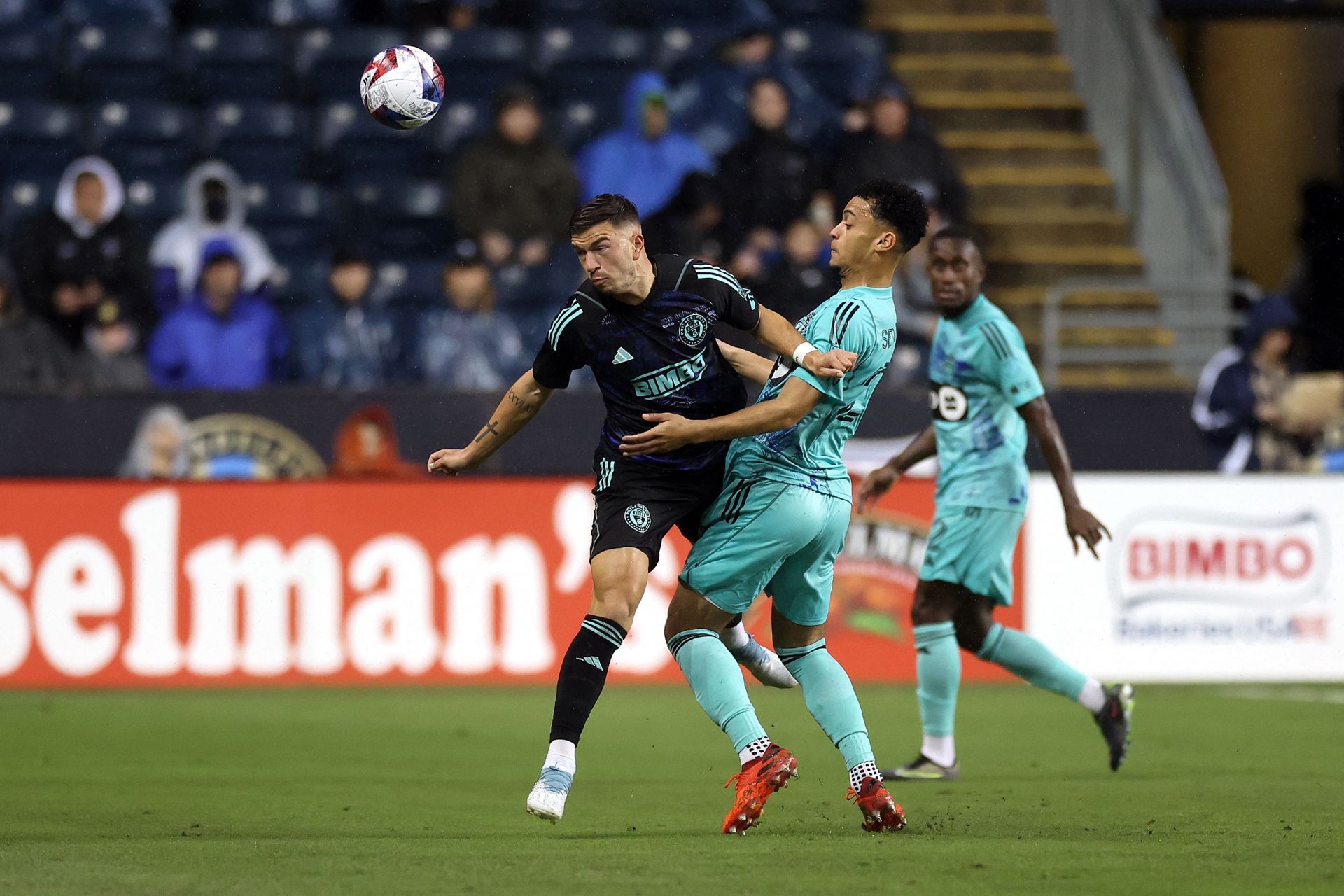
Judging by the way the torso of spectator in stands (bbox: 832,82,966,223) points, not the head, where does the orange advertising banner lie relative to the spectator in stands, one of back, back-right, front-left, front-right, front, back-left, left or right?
front-right

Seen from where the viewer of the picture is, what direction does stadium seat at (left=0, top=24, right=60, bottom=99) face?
facing the viewer

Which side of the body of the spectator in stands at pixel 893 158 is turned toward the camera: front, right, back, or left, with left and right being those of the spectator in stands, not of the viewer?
front

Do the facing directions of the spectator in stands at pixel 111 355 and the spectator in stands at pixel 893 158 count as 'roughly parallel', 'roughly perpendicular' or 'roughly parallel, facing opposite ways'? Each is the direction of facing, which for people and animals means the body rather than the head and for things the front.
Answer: roughly parallel

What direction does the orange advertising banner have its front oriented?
toward the camera

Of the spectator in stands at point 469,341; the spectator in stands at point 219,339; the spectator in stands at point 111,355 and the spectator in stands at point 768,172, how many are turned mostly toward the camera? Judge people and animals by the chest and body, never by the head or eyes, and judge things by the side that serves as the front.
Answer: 4

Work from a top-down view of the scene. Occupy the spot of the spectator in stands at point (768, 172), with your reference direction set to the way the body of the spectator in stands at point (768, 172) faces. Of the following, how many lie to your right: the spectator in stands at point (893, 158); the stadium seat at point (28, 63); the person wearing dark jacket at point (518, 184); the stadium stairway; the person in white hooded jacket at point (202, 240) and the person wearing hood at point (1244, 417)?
3

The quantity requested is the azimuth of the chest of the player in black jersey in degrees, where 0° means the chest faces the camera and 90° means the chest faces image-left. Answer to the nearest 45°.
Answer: approximately 0°

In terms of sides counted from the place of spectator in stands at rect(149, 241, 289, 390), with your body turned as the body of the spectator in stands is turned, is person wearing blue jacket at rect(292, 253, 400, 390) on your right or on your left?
on your left

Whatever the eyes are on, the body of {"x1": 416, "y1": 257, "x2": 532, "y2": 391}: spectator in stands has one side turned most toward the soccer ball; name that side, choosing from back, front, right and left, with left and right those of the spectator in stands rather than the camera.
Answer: front

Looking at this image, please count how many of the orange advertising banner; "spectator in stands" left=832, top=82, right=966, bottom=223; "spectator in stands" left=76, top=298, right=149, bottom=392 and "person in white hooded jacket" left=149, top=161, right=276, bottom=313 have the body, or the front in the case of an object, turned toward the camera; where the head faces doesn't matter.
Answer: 4

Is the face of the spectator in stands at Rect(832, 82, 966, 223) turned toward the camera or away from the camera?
toward the camera

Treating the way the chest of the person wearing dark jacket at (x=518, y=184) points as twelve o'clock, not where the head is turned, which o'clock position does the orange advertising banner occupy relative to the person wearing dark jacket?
The orange advertising banner is roughly at 1 o'clock from the person wearing dark jacket.

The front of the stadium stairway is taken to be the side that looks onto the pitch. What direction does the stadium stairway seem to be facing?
toward the camera

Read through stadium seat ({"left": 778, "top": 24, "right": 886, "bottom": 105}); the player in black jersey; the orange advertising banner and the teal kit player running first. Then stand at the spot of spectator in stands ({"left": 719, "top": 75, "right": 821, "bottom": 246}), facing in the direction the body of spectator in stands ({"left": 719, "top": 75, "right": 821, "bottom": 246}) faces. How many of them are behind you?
1
